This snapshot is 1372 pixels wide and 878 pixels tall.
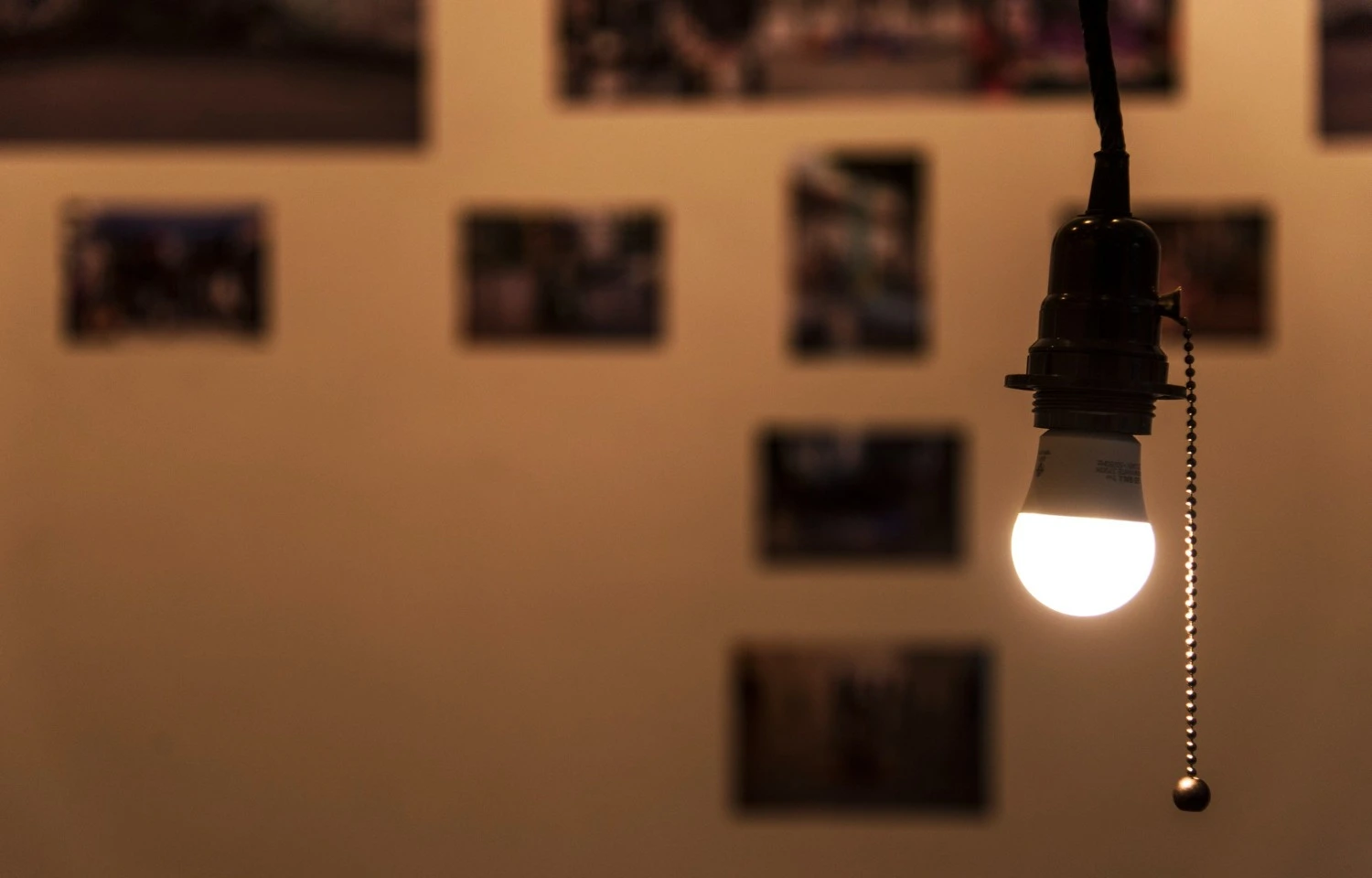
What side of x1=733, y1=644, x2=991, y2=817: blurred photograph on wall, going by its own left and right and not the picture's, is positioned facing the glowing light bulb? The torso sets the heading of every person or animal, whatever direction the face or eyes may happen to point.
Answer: front

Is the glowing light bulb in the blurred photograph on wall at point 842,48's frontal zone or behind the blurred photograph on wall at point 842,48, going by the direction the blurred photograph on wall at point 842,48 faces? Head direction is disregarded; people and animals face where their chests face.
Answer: frontal zone

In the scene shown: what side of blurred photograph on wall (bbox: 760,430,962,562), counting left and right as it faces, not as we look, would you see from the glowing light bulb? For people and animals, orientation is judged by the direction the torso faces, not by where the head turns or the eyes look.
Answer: front

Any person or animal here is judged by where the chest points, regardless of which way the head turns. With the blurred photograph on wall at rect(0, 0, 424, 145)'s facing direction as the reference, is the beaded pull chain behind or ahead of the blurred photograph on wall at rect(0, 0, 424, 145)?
ahead
